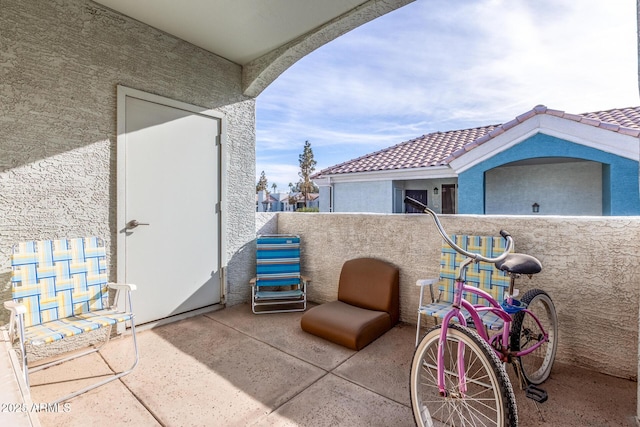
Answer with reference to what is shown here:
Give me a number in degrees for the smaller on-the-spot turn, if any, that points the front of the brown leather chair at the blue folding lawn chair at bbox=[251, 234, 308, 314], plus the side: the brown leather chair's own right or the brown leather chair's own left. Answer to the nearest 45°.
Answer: approximately 90° to the brown leather chair's own right

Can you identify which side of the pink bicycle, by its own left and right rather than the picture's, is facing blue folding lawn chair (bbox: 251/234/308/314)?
right

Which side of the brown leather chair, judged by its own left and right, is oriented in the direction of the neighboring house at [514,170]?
back

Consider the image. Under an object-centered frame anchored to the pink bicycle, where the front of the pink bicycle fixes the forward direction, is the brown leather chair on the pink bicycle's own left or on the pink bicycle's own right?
on the pink bicycle's own right

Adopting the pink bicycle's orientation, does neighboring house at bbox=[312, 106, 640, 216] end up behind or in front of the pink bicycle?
behind

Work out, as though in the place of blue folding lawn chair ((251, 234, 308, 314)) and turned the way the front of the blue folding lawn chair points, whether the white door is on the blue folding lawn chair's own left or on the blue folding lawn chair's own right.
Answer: on the blue folding lawn chair's own right
